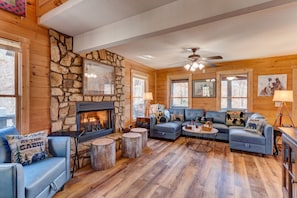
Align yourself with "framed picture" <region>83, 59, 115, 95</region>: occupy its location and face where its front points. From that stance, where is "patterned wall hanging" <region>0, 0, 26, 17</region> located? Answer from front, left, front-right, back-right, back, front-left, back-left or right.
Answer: right

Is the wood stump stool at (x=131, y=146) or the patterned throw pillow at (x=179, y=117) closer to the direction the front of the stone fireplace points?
the wood stump stool

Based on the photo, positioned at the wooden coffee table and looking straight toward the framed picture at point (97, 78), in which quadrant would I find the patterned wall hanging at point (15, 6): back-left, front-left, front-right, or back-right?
front-left

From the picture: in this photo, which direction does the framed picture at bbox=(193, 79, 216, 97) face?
toward the camera

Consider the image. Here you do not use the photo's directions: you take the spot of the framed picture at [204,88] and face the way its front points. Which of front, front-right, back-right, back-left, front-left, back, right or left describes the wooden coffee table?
front

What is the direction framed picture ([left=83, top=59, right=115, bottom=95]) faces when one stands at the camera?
facing the viewer and to the right of the viewer

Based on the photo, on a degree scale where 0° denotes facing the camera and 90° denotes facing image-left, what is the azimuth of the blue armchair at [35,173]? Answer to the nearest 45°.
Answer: approximately 315°

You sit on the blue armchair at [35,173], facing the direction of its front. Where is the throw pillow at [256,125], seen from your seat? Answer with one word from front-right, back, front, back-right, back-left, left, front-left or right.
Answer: front-left

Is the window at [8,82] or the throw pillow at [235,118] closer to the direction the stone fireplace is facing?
the throw pillow

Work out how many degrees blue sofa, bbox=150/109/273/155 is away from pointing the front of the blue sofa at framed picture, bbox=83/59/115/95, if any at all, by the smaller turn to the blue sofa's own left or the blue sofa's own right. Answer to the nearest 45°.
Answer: approximately 45° to the blue sofa's own right

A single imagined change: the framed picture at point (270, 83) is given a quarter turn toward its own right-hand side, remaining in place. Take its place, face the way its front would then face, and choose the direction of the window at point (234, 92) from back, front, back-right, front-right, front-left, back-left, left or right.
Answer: front

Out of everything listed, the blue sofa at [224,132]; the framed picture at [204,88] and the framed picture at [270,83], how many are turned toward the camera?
3

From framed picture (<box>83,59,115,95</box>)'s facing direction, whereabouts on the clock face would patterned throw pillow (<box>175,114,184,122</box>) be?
The patterned throw pillow is roughly at 10 o'clock from the framed picture.

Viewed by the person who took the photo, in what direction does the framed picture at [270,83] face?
facing the viewer

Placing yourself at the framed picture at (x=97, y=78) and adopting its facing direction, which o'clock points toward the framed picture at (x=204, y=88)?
the framed picture at (x=204, y=88) is roughly at 10 o'clock from the framed picture at (x=97, y=78).

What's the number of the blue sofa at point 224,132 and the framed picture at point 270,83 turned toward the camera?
2

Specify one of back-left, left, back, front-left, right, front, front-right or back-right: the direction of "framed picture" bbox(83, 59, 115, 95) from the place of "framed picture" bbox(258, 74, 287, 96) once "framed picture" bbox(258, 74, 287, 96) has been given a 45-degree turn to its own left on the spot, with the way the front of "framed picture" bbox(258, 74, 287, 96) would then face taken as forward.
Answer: right

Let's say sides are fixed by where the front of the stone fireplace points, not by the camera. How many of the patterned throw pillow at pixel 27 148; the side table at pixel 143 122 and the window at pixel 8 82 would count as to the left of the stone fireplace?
1
